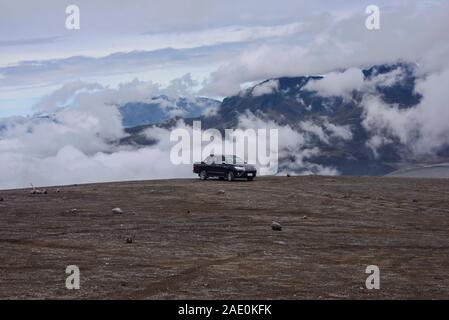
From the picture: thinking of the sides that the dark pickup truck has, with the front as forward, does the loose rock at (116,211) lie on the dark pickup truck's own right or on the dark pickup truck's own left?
on the dark pickup truck's own right

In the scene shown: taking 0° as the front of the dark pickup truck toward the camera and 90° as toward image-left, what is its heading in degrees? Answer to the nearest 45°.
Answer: approximately 315°
